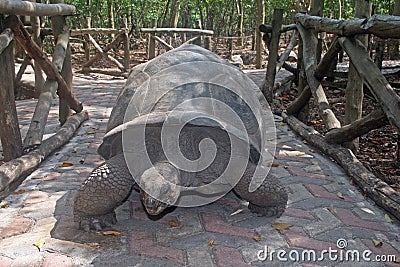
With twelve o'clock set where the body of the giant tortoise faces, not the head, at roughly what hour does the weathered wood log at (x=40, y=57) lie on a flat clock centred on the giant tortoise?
The weathered wood log is roughly at 5 o'clock from the giant tortoise.

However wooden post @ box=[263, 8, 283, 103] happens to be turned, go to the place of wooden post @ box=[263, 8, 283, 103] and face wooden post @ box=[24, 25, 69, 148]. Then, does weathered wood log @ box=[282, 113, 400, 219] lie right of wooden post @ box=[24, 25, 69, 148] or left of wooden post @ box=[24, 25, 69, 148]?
left

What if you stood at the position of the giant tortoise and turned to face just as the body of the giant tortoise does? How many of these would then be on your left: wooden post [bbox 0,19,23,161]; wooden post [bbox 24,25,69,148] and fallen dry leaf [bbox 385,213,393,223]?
1

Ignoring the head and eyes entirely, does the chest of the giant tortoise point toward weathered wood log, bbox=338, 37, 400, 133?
no

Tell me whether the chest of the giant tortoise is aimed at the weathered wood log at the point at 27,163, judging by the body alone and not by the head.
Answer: no

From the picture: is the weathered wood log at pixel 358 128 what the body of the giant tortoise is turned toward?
no

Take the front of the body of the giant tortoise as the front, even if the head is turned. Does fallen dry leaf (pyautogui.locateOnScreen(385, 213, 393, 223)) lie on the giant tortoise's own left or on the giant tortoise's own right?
on the giant tortoise's own left

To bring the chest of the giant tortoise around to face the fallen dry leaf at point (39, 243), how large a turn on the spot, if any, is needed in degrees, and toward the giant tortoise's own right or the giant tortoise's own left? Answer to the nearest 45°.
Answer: approximately 45° to the giant tortoise's own right

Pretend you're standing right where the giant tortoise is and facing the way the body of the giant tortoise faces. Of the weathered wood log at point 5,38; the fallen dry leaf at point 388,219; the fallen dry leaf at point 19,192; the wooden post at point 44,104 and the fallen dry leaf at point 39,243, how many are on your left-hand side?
1

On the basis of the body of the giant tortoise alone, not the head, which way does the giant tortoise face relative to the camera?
toward the camera

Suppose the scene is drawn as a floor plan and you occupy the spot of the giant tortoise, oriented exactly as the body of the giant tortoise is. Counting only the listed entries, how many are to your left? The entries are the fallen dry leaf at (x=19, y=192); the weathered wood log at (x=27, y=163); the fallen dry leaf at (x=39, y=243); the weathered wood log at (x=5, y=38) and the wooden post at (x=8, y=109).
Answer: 0

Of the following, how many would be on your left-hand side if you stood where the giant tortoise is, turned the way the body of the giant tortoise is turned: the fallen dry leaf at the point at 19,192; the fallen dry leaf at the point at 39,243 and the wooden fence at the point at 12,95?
0

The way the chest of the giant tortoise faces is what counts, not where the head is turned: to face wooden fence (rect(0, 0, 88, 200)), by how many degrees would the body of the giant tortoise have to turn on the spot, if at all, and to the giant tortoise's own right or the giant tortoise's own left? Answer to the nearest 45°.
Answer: approximately 135° to the giant tortoise's own right

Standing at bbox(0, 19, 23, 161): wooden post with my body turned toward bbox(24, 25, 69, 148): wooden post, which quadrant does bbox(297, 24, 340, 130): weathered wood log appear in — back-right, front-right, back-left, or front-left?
front-right
